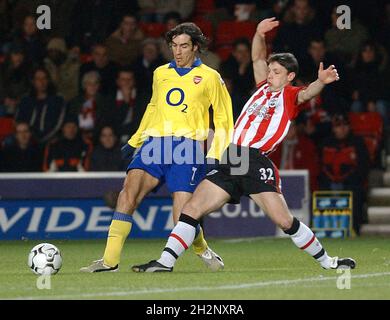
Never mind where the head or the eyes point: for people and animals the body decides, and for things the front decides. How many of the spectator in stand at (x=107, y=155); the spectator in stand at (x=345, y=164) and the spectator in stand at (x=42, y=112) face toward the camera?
3

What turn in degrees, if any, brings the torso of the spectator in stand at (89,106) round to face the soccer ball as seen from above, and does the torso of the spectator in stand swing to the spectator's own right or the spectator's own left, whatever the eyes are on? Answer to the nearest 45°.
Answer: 0° — they already face it

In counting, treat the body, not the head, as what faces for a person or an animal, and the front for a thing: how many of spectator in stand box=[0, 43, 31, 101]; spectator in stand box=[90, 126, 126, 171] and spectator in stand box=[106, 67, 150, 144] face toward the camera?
3

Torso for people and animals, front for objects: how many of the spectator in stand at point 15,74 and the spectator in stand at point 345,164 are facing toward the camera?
2

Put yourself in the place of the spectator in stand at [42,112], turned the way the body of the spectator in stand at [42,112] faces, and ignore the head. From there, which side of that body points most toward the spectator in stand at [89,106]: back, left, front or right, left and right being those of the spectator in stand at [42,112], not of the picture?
left
